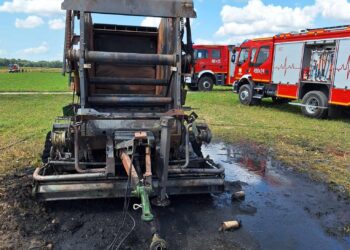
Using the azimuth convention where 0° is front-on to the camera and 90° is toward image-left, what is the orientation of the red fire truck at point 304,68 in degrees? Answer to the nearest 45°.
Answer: approximately 135°

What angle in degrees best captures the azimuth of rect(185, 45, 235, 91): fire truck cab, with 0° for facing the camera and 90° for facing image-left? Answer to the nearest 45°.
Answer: approximately 90°

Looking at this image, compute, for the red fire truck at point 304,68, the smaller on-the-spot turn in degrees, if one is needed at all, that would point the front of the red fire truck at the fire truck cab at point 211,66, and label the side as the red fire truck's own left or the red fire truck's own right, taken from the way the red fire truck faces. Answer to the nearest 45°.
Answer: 0° — it already faces it

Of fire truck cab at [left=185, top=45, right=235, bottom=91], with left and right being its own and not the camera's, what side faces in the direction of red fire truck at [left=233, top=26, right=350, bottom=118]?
left

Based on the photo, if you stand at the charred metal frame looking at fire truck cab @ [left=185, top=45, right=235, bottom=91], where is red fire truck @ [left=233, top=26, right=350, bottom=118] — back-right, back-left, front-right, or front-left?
front-right

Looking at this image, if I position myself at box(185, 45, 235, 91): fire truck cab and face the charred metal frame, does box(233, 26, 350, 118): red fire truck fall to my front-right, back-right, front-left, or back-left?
front-left
